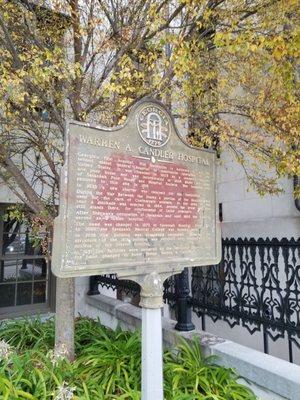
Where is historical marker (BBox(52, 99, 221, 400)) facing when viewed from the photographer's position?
facing the viewer and to the right of the viewer

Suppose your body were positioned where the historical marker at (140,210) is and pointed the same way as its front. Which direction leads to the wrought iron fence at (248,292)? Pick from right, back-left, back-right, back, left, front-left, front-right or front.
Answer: left
